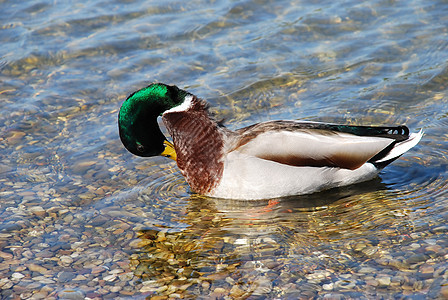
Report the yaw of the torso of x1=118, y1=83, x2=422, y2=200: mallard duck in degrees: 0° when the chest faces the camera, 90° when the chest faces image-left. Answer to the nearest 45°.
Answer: approximately 90°

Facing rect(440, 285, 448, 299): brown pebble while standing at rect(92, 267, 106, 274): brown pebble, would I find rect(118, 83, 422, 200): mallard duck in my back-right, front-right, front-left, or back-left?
front-left

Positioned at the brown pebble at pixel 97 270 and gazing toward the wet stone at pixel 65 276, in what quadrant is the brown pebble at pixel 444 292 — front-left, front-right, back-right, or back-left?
back-left

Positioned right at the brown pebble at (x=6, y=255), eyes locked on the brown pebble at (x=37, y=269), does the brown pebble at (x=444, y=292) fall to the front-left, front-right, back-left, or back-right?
front-left

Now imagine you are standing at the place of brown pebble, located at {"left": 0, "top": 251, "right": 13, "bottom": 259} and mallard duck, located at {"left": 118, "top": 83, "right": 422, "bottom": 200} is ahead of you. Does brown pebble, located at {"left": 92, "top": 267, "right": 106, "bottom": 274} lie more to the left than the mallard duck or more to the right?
right

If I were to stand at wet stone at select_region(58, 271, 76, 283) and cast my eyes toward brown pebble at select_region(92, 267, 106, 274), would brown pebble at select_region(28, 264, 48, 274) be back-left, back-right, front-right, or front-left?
back-left

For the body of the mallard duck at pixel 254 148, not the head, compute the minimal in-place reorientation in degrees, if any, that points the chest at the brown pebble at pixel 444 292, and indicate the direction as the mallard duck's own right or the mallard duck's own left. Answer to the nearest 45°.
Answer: approximately 135° to the mallard duck's own left

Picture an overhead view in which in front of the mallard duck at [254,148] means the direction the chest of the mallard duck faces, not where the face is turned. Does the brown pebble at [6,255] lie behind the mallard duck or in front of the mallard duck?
in front

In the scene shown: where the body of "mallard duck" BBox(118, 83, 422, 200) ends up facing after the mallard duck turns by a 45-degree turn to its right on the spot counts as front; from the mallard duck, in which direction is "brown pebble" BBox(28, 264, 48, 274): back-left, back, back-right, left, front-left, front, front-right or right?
left

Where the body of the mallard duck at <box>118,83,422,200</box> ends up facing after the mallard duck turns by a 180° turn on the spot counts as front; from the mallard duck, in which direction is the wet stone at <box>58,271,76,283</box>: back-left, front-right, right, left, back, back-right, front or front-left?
back-right
